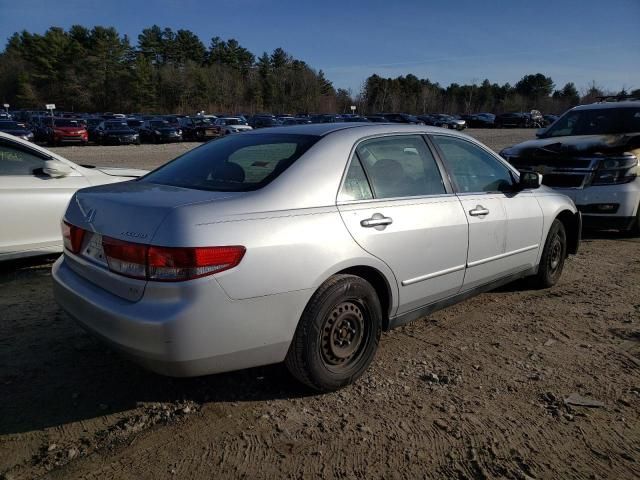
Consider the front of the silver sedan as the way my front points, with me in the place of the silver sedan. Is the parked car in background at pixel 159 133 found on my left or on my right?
on my left

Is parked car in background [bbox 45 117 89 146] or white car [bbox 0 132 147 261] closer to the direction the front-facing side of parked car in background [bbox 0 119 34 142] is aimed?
the white car

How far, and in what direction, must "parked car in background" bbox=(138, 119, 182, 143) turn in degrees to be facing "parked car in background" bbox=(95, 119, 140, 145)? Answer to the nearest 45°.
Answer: approximately 90° to its right

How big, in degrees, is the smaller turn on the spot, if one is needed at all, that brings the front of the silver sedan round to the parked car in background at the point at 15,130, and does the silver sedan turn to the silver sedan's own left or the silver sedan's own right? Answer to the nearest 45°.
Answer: approximately 90° to the silver sedan's own left

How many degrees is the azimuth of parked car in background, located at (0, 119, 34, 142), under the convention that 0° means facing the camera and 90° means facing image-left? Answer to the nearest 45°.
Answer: approximately 315°
